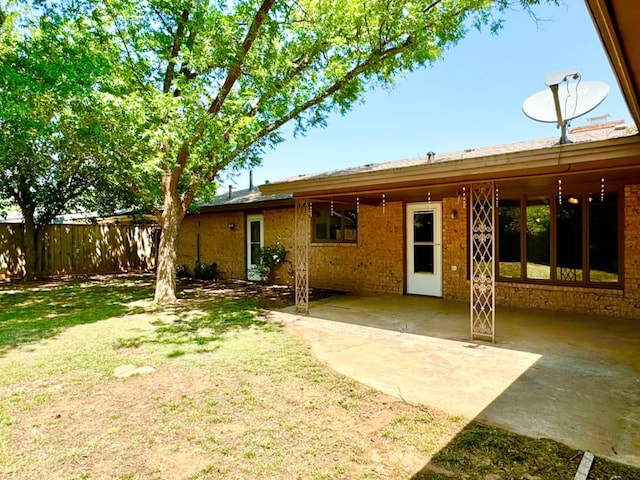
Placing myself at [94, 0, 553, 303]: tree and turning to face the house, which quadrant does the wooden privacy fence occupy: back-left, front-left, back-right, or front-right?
back-left

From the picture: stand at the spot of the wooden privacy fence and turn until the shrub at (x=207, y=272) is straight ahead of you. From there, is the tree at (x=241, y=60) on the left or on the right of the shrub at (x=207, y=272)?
right

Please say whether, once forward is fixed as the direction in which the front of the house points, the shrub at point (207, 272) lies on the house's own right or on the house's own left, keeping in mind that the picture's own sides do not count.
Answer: on the house's own right

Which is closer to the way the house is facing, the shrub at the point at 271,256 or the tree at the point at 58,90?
the tree

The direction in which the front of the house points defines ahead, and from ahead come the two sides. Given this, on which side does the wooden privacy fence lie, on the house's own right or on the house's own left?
on the house's own right

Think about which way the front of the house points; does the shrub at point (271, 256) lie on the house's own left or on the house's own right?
on the house's own right

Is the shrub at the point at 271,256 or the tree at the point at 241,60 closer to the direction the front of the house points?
the tree

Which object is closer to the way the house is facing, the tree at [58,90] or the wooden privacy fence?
the tree

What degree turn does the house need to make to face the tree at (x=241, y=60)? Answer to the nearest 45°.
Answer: approximately 45° to its right

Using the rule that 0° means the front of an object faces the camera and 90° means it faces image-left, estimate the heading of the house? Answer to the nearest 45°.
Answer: approximately 45°
